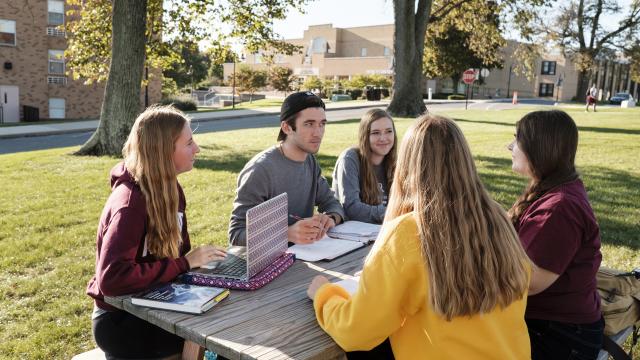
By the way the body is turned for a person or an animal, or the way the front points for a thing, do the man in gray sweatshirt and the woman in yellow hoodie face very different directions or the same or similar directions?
very different directions

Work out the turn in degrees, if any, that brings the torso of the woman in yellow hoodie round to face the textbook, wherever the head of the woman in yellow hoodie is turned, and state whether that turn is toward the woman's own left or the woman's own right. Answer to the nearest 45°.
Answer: approximately 45° to the woman's own left

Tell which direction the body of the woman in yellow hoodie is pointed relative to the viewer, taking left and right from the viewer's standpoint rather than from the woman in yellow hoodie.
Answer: facing away from the viewer and to the left of the viewer

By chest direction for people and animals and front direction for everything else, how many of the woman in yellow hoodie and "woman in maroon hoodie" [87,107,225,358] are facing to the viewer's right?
1

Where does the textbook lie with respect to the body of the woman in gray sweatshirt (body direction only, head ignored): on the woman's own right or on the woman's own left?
on the woman's own right

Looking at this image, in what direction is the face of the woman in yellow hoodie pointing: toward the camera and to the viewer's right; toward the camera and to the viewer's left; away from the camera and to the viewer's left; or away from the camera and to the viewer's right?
away from the camera and to the viewer's left

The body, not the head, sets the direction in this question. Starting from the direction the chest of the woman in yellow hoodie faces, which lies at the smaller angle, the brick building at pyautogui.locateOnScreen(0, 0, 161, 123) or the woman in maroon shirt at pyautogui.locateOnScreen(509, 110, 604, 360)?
the brick building

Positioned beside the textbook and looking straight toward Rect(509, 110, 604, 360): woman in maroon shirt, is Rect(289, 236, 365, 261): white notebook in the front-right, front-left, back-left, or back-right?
front-left

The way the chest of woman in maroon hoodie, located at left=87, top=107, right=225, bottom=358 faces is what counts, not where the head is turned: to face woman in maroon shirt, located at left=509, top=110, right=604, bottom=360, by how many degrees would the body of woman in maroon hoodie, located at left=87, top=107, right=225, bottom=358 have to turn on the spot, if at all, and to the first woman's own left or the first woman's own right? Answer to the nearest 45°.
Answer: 0° — they already face them

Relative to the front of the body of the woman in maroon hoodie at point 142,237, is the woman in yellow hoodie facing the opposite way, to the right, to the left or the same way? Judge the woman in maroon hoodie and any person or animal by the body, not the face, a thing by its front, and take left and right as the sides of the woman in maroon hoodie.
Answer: to the left

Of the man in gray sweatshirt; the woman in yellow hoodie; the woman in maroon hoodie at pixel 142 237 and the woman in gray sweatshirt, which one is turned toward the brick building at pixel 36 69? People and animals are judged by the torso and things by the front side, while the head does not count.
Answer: the woman in yellow hoodie

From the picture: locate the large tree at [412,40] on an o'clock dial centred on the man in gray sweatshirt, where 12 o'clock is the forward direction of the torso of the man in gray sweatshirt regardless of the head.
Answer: The large tree is roughly at 8 o'clock from the man in gray sweatshirt.

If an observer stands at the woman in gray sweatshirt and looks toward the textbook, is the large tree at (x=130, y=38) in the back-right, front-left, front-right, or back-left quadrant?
back-right

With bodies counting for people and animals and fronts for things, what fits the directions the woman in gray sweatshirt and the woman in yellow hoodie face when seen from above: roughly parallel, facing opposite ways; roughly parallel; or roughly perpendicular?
roughly parallel, facing opposite ways

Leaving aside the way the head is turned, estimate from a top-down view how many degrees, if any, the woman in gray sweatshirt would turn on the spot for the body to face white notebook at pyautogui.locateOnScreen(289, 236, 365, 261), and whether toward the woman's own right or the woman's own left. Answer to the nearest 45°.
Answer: approximately 45° to the woman's own right

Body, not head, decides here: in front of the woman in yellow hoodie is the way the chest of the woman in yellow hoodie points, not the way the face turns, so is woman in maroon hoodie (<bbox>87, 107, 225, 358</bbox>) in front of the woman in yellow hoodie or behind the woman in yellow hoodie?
in front

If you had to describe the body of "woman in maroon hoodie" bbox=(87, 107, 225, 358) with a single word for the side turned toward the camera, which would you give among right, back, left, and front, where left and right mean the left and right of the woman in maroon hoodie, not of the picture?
right
